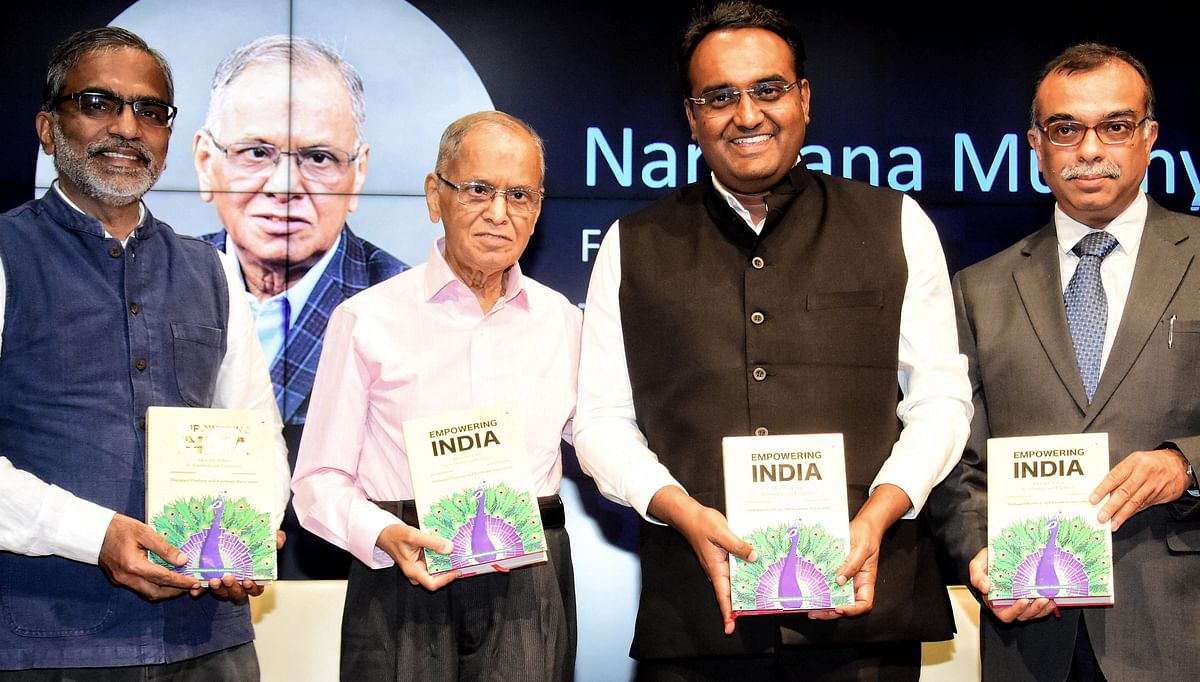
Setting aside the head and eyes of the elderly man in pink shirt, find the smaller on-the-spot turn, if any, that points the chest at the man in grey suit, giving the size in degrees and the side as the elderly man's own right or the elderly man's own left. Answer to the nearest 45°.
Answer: approximately 45° to the elderly man's own left

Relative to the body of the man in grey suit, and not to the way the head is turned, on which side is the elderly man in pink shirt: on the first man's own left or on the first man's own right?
on the first man's own right

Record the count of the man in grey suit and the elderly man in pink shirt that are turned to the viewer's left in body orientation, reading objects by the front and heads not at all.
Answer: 0

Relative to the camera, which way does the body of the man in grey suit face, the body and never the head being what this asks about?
toward the camera

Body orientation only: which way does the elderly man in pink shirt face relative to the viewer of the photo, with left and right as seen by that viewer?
facing the viewer and to the right of the viewer
